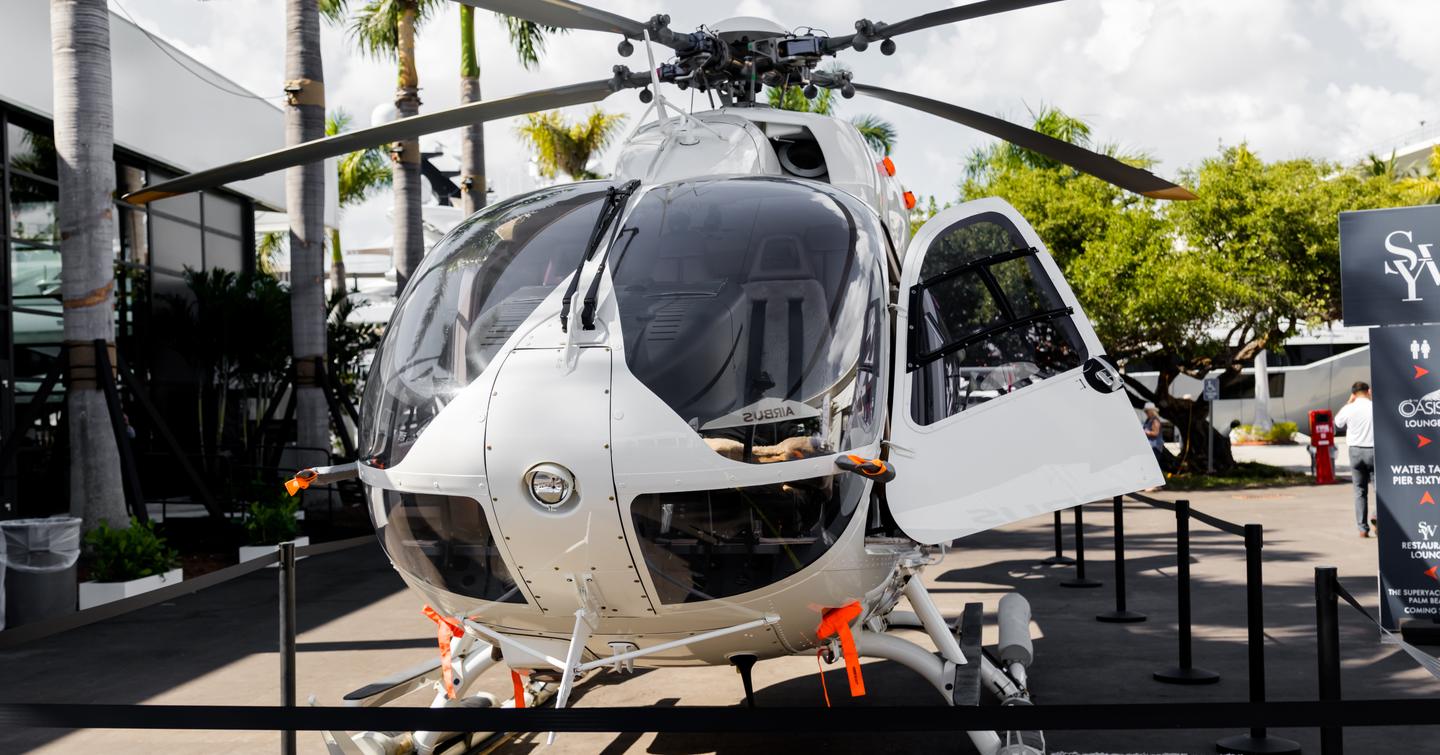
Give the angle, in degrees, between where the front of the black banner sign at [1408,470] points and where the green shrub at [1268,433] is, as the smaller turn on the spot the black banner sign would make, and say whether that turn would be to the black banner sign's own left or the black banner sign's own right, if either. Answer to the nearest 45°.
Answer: approximately 180°

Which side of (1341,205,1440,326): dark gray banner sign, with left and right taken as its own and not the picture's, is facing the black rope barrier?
front

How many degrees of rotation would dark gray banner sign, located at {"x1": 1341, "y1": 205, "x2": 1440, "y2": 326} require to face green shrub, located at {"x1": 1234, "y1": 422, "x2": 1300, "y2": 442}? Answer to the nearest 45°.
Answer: approximately 180°

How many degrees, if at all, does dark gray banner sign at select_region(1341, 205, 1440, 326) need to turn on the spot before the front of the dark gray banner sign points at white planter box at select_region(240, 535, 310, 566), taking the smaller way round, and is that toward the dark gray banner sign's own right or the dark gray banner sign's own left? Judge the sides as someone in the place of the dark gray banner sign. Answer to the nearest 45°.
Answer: approximately 90° to the dark gray banner sign's own right

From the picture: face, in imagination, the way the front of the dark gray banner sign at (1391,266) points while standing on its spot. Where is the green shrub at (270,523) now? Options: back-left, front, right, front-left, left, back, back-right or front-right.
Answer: right

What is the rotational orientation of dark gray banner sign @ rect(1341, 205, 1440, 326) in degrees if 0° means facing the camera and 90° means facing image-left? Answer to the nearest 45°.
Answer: approximately 0°

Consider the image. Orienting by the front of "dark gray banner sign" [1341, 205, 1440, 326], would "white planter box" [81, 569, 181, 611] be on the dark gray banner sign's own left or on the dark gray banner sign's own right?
on the dark gray banner sign's own right

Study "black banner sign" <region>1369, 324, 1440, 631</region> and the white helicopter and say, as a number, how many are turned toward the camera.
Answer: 2

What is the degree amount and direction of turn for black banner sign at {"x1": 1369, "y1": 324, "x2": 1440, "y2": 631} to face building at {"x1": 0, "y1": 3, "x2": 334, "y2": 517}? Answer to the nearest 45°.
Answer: approximately 90° to its right

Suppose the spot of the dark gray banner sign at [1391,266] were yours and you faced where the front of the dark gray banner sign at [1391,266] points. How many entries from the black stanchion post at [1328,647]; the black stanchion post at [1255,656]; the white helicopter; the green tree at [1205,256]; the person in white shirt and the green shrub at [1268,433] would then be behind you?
3

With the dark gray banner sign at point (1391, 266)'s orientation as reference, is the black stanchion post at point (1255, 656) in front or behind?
in front

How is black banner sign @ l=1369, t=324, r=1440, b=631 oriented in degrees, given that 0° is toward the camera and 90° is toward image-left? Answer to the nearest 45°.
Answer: approximately 0°

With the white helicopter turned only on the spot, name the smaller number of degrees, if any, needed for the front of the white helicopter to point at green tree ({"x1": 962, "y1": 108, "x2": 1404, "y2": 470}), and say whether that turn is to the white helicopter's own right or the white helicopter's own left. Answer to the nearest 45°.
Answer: approximately 135° to the white helicopter's own left

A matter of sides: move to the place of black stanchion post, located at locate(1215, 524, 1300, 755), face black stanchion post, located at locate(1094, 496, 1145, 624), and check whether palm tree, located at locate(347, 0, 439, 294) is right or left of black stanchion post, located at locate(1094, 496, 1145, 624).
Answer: left

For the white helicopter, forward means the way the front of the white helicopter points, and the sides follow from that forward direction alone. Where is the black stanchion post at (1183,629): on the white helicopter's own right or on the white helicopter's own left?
on the white helicopter's own left
